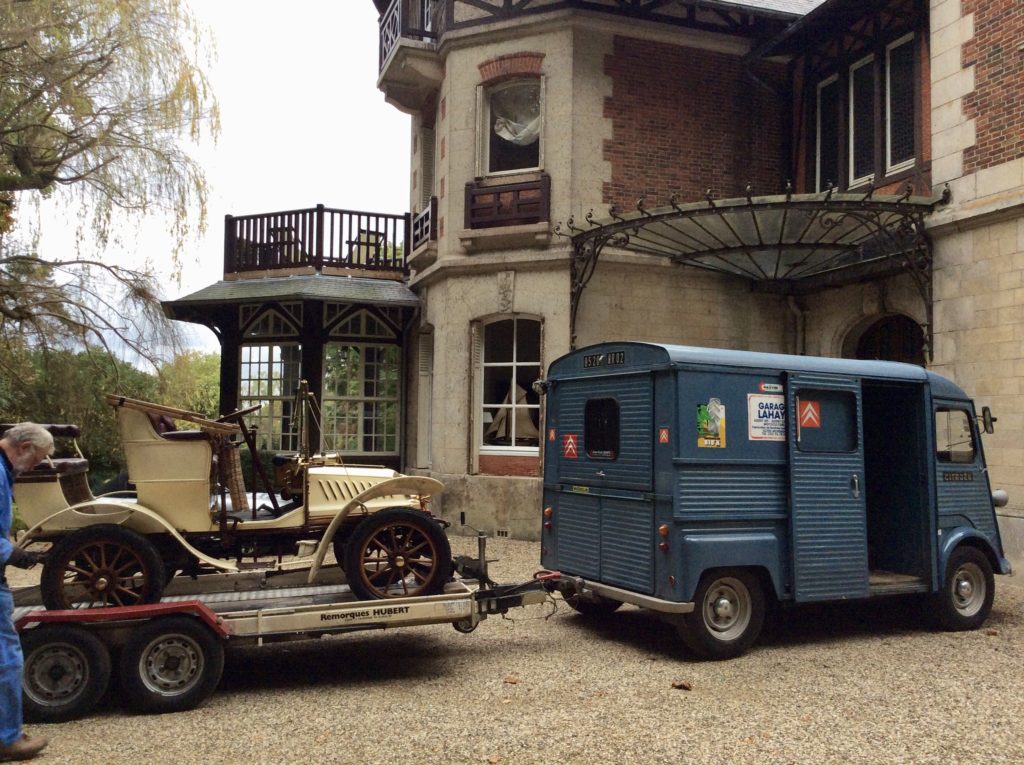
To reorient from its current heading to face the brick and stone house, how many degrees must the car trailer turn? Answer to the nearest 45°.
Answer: approximately 45° to its left

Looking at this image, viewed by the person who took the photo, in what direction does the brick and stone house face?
facing the viewer

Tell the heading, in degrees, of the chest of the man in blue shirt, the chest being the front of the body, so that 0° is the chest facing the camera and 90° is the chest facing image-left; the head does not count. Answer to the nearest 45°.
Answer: approximately 270°

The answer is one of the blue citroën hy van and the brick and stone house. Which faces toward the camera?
the brick and stone house

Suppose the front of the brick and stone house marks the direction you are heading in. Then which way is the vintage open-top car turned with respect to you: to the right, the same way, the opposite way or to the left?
to the left

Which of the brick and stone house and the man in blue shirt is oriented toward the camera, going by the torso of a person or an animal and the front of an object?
the brick and stone house

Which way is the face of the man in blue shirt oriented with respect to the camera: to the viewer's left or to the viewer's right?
to the viewer's right

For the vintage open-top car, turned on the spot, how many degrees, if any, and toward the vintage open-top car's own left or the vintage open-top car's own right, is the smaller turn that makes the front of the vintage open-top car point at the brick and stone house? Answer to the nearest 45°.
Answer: approximately 45° to the vintage open-top car's own left

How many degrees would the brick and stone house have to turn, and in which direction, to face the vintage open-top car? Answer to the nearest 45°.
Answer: approximately 45° to its right

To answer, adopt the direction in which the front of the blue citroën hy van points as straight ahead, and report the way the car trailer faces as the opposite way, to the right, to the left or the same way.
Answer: the same way

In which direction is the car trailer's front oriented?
to the viewer's right

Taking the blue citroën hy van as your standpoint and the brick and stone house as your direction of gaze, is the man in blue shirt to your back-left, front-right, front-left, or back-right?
back-left

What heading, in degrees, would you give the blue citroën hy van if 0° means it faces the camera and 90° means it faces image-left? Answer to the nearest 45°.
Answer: approximately 225°

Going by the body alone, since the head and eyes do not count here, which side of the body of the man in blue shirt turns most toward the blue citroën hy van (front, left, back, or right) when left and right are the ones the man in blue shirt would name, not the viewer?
front

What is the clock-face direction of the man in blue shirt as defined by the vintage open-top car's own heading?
The man in blue shirt is roughly at 4 o'clock from the vintage open-top car.

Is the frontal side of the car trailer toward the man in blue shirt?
no

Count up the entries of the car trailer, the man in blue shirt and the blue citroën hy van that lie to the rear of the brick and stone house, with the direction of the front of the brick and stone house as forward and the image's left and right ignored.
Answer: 0

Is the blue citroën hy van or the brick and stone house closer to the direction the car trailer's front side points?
the blue citroën hy van

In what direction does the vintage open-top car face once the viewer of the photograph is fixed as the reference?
facing to the right of the viewer

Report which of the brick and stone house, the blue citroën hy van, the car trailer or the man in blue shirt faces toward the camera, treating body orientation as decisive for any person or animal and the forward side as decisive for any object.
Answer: the brick and stone house
